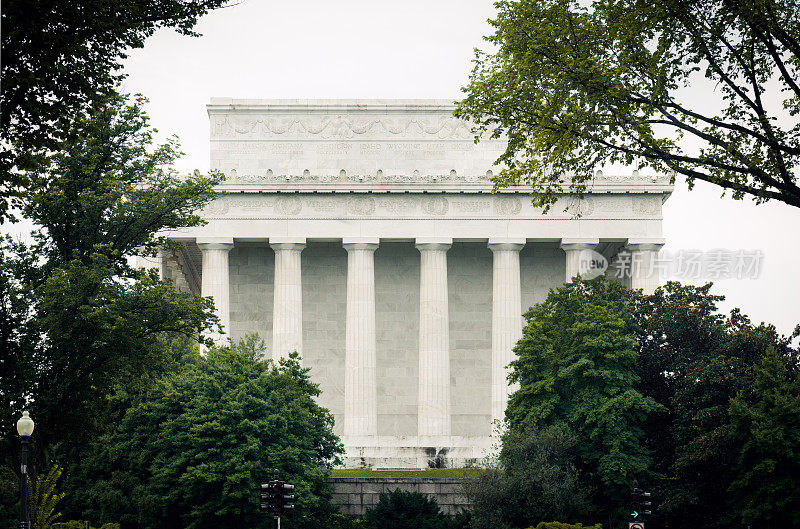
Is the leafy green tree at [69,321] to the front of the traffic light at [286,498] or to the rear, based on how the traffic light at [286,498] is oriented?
to the rear

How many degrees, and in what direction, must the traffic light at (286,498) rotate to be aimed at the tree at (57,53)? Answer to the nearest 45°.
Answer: approximately 135° to its right
